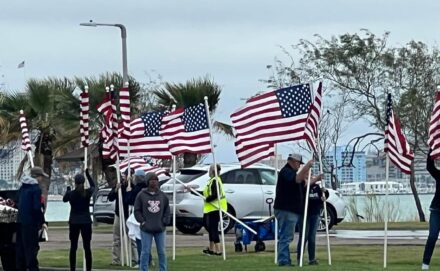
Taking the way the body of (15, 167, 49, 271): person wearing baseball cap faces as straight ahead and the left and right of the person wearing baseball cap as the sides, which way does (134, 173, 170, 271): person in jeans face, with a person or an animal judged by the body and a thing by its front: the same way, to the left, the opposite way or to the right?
to the right

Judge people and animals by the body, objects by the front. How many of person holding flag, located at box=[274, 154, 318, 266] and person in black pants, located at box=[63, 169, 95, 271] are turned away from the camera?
1

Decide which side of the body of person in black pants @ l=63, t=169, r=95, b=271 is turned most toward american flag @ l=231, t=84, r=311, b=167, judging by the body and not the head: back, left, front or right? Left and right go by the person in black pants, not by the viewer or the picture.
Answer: right

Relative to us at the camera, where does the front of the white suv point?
facing away from the viewer and to the right of the viewer

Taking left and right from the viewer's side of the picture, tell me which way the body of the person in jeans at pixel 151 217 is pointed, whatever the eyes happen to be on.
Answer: facing the viewer

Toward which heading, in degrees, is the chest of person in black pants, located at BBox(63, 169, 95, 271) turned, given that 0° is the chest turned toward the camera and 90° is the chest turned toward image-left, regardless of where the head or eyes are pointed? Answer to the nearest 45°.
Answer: approximately 180°
